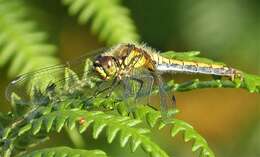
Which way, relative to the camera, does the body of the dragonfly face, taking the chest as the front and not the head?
to the viewer's left

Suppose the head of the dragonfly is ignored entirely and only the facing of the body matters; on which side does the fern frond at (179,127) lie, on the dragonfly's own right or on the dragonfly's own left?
on the dragonfly's own left
